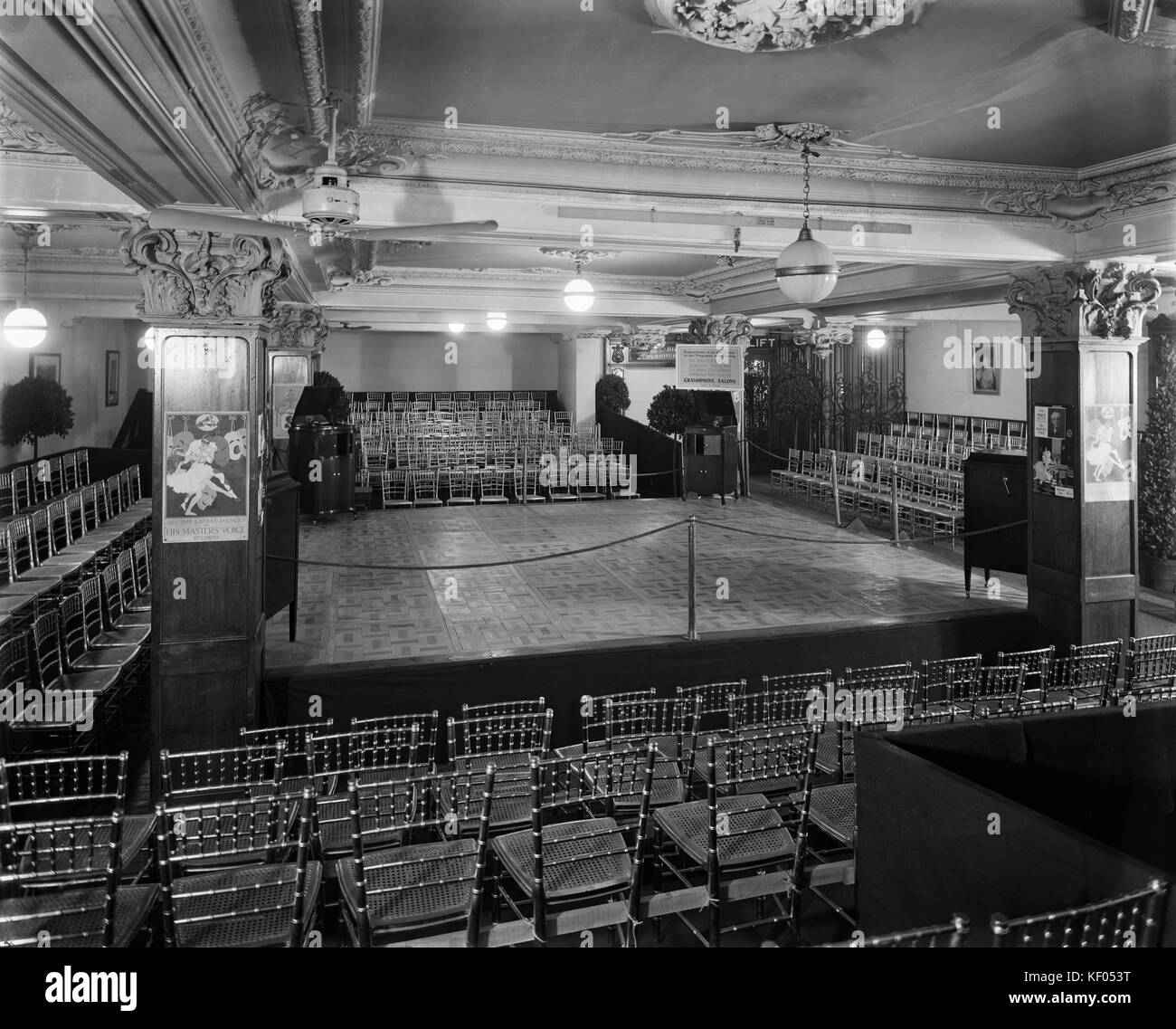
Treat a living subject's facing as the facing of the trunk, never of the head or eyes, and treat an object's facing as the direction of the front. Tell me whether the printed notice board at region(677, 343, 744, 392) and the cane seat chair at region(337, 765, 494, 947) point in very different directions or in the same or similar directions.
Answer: very different directions

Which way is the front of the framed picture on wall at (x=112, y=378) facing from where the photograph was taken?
facing the viewer and to the right of the viewer

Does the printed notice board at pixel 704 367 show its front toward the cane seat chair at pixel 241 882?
yes

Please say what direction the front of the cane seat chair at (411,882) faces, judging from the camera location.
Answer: facing away from the viewer

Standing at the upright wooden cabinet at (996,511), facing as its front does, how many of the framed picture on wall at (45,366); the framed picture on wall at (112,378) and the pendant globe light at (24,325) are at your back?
0

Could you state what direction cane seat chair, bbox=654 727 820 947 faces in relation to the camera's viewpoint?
facing away from the viewer and to the left of the viewer

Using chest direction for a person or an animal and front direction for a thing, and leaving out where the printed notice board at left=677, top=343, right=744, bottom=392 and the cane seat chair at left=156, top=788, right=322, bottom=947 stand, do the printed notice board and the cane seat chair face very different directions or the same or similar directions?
very different directions

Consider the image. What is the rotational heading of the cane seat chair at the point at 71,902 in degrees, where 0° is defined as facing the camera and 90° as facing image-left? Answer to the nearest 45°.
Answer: approximately 225°

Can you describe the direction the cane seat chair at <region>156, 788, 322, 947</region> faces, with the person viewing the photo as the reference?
facing away from the viewer

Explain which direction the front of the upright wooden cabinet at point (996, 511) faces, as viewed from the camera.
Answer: facing to the left of the viewer

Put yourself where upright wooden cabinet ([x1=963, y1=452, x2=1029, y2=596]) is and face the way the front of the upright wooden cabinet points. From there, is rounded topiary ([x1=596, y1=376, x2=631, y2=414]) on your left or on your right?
on your right

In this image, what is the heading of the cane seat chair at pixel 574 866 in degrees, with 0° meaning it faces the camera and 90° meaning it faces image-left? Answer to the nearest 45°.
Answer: approximately 135°

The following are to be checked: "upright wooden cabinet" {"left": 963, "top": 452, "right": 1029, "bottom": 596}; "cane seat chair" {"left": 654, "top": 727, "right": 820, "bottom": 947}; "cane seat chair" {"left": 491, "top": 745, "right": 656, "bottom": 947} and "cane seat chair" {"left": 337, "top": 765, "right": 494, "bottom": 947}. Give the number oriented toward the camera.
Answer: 0

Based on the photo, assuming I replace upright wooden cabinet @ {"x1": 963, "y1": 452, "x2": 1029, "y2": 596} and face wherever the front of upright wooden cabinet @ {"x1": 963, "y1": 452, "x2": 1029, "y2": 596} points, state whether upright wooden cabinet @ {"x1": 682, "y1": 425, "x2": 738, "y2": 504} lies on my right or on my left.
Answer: on my right

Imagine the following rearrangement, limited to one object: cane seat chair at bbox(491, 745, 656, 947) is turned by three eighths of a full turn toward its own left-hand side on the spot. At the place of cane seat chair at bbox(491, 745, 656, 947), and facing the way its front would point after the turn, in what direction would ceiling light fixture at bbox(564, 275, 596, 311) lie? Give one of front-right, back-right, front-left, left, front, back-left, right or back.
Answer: back

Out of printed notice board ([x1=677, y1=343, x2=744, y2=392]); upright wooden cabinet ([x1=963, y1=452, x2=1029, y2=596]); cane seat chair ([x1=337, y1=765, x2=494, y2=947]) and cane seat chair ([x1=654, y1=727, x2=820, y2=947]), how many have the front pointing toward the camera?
1
